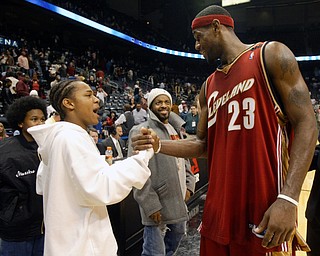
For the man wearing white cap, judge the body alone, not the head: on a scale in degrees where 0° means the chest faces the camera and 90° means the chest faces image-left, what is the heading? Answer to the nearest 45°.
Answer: approximately 315°

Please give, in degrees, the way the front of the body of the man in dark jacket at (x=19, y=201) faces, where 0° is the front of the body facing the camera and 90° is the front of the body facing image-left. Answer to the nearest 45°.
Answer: approximately 315°

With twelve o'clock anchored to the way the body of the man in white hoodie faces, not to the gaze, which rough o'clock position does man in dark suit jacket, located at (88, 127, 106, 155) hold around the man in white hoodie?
The man in dark suit jacket is roughly at 9 o'clock from the man in white hoodie.

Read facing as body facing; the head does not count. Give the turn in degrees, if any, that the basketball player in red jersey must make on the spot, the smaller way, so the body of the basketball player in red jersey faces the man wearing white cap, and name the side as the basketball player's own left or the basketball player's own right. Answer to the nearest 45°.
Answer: approximately 90° to the basketball player's own right

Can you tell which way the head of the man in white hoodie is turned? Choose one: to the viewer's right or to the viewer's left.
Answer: to the viewer's right

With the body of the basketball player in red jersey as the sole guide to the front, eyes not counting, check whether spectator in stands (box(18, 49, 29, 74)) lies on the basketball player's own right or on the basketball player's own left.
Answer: on the basketball player's own right

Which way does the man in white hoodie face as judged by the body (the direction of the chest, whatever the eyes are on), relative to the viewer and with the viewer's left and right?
facing to the right of the viewer

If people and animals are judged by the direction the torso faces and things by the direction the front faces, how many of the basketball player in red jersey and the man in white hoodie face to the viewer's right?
1

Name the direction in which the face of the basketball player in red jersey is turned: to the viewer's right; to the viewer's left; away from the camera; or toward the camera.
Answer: to the viewer's left

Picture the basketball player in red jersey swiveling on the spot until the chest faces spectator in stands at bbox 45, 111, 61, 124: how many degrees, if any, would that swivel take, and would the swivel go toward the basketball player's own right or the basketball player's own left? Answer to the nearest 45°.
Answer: approximately 90° to the basketball player's own right

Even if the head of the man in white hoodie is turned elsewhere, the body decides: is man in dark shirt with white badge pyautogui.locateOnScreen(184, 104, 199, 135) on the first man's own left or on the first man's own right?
on the first man's own left
